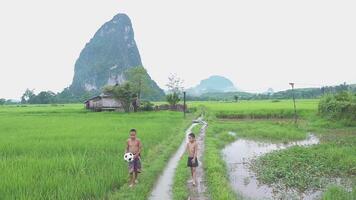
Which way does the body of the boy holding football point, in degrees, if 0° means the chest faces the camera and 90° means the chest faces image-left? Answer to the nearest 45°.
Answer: approximately 0°

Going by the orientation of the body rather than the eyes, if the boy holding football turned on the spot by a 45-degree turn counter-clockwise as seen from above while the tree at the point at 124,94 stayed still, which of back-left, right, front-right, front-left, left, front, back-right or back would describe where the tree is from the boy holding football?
back-left

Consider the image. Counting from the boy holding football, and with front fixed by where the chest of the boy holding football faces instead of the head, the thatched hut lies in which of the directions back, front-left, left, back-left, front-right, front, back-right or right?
back

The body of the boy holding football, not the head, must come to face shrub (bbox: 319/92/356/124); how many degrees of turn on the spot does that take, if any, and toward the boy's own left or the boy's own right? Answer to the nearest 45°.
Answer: approximately 135° to the boy's own left

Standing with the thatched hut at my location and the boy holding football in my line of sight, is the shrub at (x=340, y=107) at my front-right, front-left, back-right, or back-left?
front-left
